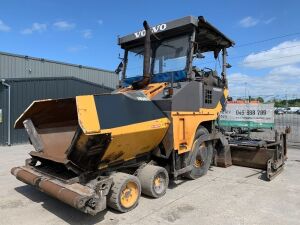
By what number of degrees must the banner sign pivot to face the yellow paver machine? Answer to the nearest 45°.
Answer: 0° — it already faces it

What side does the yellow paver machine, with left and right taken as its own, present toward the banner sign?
back

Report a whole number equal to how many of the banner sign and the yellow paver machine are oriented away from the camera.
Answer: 0

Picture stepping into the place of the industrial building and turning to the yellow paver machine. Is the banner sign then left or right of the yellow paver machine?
left

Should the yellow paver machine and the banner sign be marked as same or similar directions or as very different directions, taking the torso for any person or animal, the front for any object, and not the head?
same or similar directions

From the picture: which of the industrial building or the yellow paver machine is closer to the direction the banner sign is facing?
the yellow paver machine

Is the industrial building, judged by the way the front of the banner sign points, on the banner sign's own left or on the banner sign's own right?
on the banner sign's own right

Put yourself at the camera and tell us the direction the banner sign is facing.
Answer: facing the viewer

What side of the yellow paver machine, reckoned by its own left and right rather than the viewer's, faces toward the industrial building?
right
